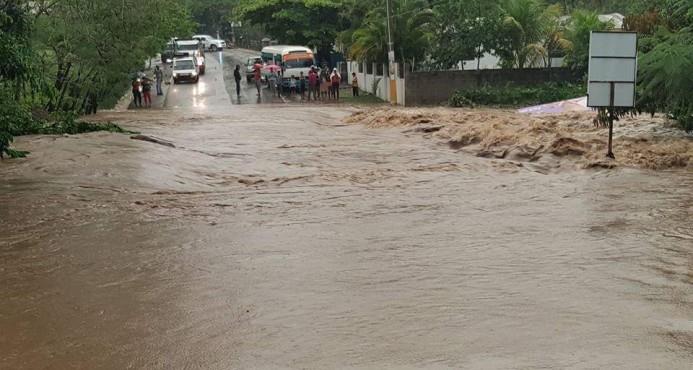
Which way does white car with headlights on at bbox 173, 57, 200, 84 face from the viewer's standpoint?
toward the camera

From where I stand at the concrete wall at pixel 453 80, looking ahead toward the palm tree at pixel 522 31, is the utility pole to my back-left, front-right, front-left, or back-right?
back-left

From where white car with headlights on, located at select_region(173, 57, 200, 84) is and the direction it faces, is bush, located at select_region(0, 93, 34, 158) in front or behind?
in front

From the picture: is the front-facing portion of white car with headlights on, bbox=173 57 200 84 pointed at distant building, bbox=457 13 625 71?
no

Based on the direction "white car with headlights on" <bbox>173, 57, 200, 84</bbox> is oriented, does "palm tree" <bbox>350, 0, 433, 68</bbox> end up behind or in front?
in front

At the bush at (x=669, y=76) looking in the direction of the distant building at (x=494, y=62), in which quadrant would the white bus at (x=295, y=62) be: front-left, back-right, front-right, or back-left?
front-left

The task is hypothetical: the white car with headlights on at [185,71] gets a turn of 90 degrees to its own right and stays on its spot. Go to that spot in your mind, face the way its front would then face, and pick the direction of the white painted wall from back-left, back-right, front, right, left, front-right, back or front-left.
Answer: back-left

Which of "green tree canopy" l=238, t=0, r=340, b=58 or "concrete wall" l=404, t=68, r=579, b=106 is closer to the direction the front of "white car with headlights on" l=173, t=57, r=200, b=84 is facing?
the concrete wall

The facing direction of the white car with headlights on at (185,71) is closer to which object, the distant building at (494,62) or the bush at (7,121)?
the bush

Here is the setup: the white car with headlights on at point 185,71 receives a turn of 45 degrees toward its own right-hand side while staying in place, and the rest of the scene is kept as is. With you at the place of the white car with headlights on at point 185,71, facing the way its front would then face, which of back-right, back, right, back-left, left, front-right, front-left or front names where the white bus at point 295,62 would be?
left

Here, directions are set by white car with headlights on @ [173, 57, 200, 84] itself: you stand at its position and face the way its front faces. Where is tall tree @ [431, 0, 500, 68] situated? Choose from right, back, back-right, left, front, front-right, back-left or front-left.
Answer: front-left

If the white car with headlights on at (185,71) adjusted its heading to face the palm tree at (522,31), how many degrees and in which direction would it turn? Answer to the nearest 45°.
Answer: approximately 45° to its left
